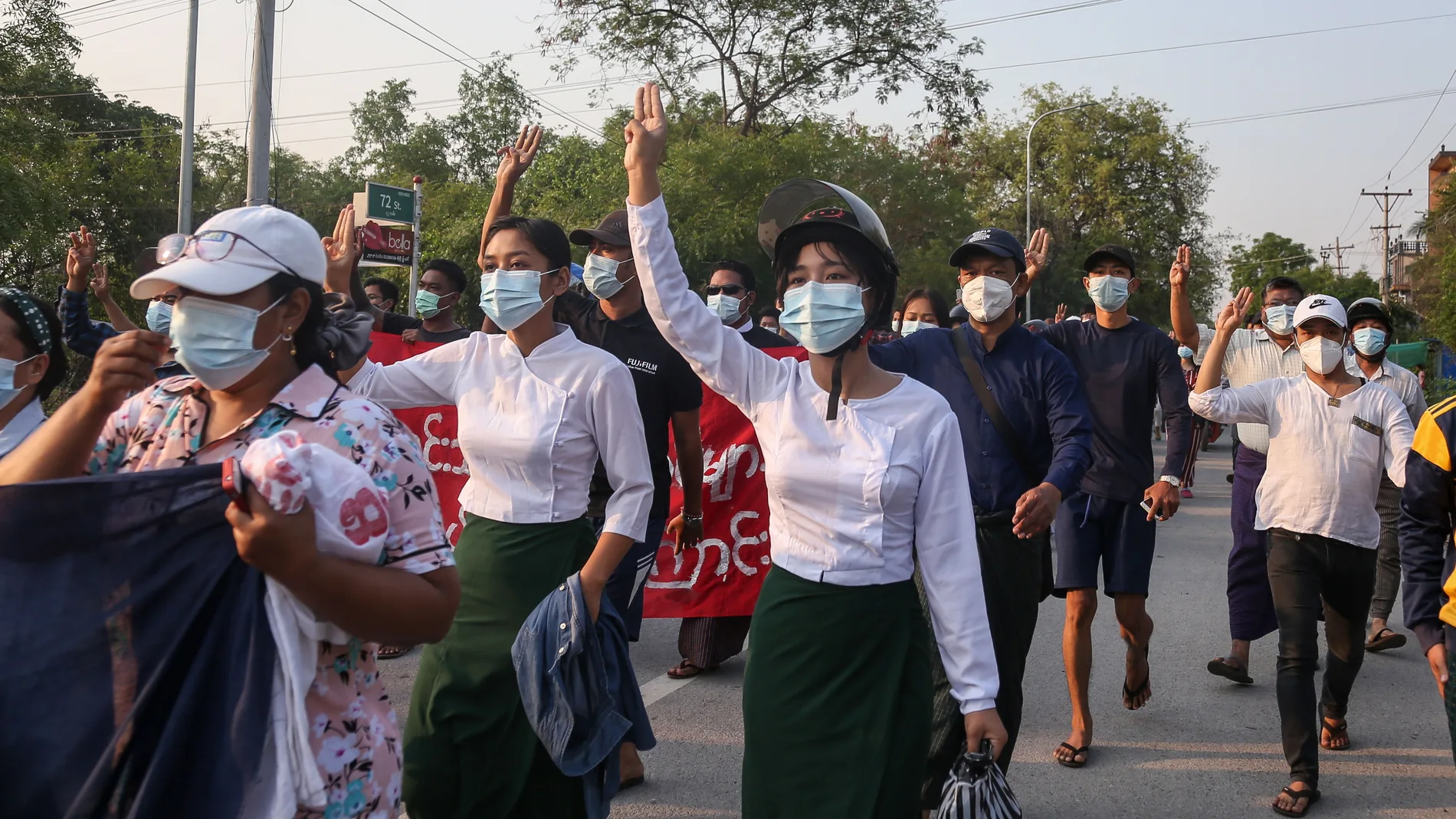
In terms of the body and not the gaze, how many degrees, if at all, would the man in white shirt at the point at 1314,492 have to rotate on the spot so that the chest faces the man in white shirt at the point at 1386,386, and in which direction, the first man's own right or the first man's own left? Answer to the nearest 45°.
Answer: approximately 180°

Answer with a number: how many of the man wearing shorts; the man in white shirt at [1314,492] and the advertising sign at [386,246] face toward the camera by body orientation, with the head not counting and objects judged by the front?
3

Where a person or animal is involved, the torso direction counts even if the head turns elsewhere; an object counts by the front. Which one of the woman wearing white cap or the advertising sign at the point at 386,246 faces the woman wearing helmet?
the advertising sign

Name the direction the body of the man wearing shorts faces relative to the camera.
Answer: toward the camera

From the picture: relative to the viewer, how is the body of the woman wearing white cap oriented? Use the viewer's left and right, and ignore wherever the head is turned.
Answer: facing the viewer and to the left of the viewer

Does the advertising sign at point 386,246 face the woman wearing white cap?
yes
